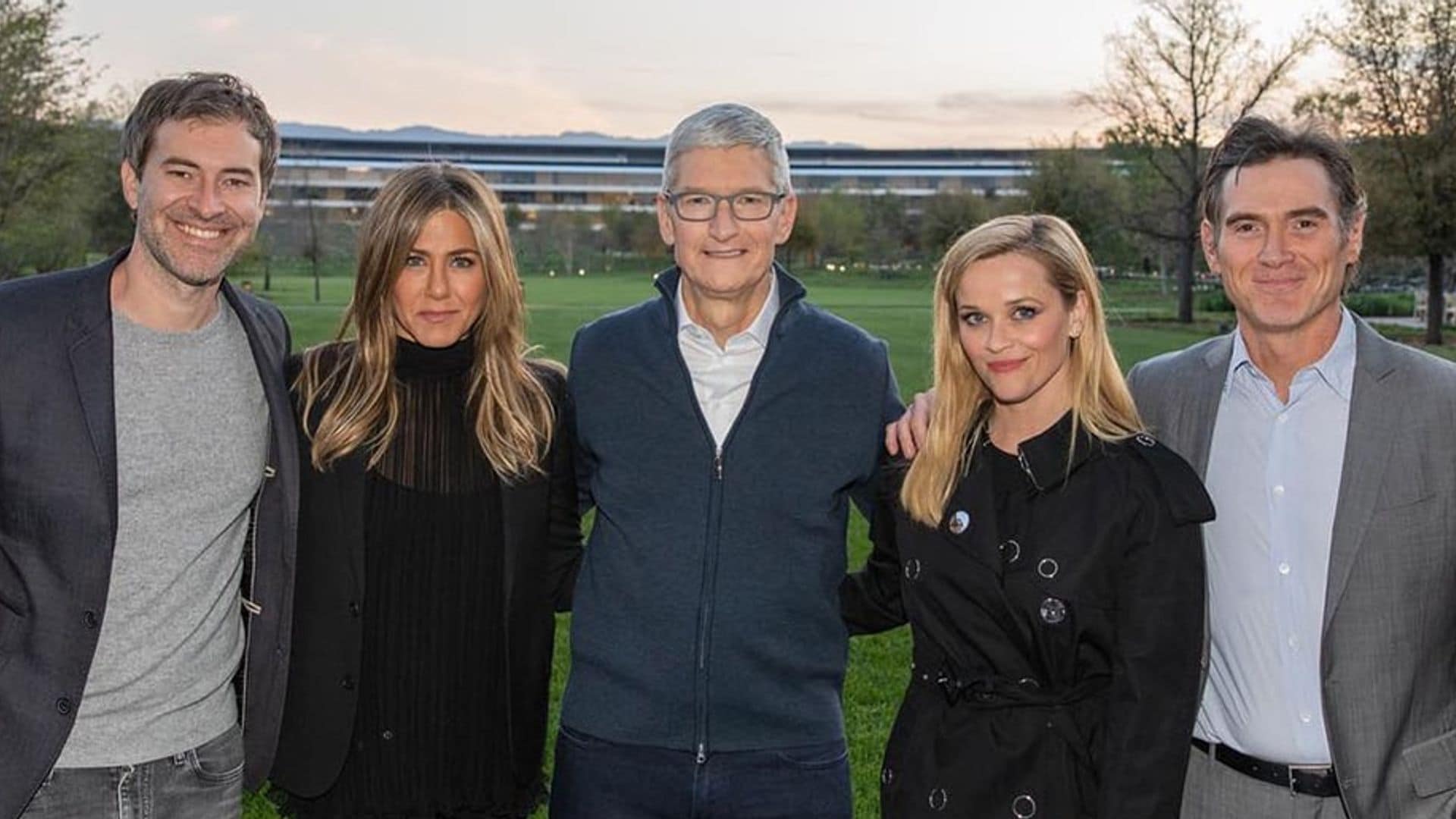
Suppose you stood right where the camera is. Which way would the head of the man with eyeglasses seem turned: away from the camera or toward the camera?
toward the camera

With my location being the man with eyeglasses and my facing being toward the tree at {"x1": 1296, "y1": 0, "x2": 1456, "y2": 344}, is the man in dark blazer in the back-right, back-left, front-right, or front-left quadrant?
back-left

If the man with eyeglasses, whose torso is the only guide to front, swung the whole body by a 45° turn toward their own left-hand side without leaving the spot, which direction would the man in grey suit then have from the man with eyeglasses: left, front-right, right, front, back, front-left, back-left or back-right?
front-left

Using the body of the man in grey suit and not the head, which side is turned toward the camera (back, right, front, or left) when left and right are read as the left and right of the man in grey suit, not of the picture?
front

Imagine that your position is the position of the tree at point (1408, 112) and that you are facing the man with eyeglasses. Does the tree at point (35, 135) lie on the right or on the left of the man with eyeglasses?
right

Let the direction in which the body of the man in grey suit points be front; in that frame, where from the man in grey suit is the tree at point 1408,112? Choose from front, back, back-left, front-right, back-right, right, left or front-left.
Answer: back

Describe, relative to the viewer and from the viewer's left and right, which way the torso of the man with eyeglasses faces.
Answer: facing the viewer

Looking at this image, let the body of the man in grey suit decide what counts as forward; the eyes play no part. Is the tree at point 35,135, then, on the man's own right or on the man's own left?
on the man's own right

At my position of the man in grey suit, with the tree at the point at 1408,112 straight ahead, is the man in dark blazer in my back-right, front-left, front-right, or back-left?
back-left

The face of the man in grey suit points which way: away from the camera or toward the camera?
toward the camera

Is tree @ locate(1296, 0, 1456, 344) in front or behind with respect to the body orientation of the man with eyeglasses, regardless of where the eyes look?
behind

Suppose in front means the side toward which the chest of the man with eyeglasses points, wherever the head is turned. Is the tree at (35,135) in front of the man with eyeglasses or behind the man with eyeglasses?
behind

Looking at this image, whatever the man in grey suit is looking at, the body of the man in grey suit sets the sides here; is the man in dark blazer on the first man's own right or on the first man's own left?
on the first man's own right

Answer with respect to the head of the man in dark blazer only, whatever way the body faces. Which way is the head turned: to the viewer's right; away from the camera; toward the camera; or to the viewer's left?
toward the camera

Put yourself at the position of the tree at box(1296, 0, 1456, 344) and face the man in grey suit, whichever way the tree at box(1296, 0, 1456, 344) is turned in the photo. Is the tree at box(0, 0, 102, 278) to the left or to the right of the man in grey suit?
right
